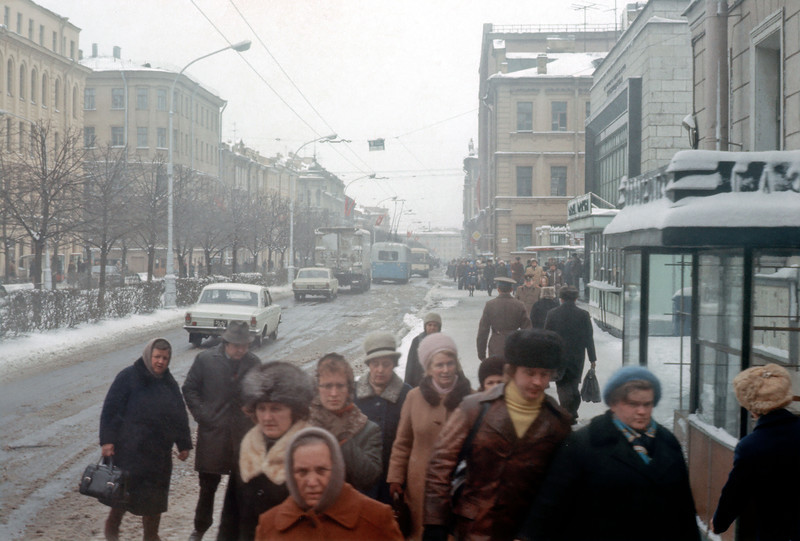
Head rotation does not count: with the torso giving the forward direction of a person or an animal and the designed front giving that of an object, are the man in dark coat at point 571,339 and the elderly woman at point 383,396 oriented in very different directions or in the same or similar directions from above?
very different directions

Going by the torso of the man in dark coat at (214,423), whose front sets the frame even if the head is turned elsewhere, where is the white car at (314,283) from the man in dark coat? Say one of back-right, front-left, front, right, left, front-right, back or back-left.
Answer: back-left

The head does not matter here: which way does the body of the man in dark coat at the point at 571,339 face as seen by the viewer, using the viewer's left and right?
facing away from the viewer

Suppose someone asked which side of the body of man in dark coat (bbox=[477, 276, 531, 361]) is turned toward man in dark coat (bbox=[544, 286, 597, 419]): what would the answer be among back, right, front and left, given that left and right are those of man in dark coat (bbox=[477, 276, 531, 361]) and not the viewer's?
right

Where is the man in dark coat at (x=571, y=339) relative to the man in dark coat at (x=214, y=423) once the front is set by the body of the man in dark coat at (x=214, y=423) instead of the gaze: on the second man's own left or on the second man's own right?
on the second man's own left

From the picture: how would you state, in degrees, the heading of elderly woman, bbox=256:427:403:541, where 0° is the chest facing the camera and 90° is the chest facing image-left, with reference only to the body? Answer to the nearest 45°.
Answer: approximately 0°

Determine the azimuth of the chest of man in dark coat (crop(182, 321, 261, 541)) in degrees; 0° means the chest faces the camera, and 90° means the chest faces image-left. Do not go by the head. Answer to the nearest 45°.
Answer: approximately 315°
